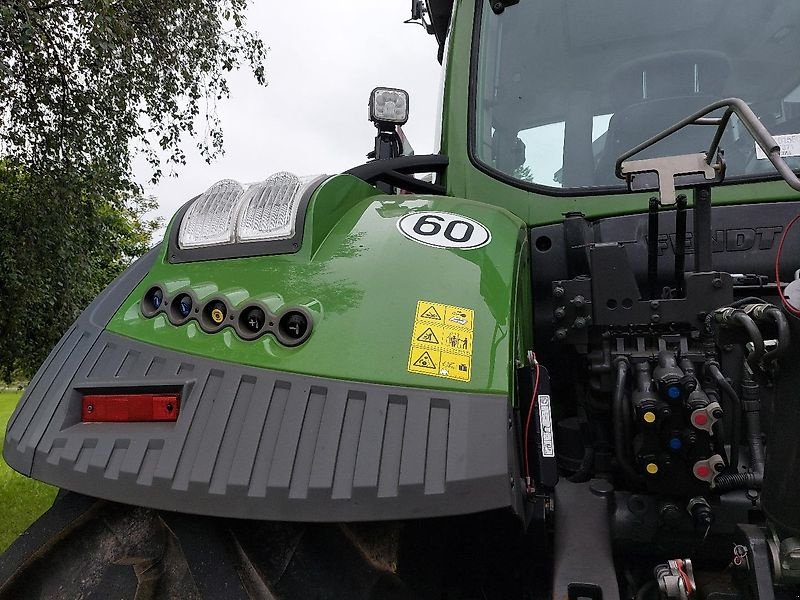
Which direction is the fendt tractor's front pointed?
away from the camera

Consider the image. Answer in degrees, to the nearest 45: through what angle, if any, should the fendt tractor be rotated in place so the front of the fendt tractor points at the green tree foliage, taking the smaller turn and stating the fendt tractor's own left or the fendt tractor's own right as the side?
approximately 45° to the fendt tractor's own left
